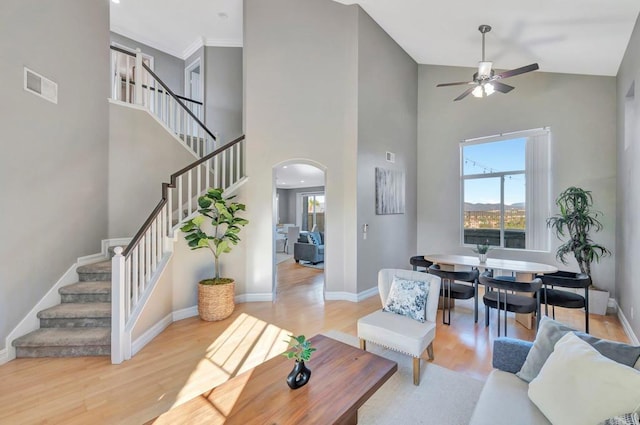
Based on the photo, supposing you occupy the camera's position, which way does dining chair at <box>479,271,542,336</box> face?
facing away from the viewer

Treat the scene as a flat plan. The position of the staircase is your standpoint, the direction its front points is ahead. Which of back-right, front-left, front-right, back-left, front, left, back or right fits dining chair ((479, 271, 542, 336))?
front-left

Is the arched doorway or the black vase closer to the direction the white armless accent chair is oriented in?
the black vase

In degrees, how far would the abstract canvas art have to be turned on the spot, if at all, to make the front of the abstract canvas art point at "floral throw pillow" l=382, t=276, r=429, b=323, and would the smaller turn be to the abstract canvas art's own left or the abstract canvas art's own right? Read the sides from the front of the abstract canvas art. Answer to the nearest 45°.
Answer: approximately 45° to the abstract canvas art's own right

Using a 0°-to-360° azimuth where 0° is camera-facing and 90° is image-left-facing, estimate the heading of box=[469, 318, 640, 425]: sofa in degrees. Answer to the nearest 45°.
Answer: approximately 90°

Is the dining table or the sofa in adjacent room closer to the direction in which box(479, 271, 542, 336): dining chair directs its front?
the dining table

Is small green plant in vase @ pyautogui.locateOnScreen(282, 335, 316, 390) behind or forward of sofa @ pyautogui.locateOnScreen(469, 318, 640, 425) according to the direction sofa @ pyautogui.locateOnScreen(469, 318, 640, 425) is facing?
forward

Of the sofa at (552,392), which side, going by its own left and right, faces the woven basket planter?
front

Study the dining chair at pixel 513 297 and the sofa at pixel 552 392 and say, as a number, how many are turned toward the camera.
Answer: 0

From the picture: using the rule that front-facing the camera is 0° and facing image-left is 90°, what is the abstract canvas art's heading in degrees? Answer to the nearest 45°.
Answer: approximately 315°

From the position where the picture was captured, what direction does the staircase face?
facing the viewer

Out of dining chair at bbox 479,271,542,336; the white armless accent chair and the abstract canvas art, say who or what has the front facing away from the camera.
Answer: the dining chair

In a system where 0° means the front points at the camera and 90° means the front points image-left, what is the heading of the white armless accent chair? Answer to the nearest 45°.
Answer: approximately 45°
